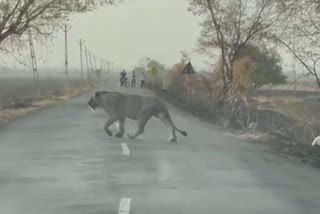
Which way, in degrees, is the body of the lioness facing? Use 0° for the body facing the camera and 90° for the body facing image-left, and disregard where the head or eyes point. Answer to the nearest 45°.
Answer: approximately 90°
